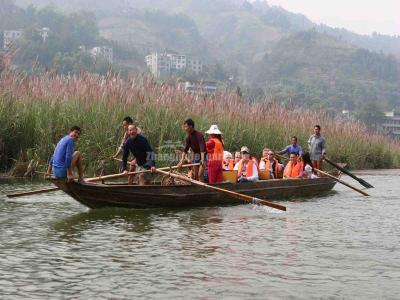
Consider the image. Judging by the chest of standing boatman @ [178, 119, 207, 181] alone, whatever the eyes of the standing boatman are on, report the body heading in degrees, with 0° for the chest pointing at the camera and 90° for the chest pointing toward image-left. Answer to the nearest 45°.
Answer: approximately 45°

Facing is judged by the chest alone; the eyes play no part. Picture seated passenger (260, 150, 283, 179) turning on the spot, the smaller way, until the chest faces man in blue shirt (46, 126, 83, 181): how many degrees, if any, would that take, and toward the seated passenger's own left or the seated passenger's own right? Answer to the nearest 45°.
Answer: approximately 45° to the seated passenger's own right

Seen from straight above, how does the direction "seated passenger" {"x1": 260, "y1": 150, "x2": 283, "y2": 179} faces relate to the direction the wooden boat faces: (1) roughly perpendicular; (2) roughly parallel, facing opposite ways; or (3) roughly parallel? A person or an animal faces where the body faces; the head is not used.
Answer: roughly perpendicular

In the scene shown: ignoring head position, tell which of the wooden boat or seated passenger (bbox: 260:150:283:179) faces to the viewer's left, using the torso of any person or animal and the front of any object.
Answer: the wooden boat

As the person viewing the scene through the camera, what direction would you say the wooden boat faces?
facing to the left of the viewer

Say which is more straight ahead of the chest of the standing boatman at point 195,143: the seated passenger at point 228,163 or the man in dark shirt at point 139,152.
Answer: the man in dark shirt

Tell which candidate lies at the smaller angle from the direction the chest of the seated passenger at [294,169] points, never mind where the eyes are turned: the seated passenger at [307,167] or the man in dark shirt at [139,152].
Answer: the man in dark shirt

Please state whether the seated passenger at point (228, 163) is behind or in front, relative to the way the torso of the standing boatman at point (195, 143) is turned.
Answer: behind

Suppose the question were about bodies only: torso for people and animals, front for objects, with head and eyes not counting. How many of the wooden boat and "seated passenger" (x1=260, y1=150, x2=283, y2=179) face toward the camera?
1

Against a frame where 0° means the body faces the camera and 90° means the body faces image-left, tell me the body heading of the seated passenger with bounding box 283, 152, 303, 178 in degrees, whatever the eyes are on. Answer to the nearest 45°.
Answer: approximately 45°

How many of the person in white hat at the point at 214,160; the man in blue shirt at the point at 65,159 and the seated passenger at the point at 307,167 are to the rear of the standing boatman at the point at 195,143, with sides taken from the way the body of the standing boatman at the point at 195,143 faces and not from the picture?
2

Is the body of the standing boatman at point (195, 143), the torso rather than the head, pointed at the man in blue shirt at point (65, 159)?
yes
